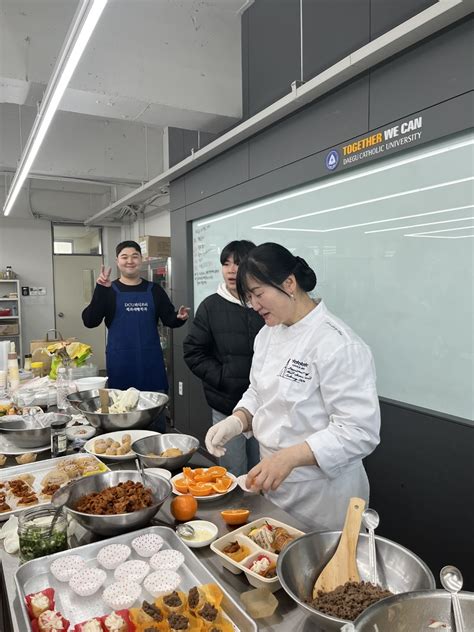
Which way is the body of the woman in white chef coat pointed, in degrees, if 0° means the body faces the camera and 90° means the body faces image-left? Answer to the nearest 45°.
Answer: approximately 45°

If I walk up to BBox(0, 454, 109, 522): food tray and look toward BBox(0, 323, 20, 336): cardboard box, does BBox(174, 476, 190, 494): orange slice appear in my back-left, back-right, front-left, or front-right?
back-right

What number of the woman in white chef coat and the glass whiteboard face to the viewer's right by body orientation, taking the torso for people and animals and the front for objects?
0

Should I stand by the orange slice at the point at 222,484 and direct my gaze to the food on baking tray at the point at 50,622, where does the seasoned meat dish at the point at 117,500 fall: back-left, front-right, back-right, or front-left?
front-right

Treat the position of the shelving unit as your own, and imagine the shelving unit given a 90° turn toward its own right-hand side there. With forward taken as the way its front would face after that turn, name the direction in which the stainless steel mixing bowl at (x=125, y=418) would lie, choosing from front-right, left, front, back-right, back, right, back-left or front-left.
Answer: left

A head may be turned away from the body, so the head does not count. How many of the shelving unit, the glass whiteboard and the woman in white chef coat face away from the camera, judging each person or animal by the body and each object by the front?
0

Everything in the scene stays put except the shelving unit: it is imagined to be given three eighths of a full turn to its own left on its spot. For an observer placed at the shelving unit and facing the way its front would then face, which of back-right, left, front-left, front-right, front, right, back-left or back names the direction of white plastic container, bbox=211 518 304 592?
back-right

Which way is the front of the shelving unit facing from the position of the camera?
facing the viewer

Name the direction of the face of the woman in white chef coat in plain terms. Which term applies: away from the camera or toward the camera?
toward the camera

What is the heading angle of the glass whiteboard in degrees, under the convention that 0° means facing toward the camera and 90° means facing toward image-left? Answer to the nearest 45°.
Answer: approximately 45°

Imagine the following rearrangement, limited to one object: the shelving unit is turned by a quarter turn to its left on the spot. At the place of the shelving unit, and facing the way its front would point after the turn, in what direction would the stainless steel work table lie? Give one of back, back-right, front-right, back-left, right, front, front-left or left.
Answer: right

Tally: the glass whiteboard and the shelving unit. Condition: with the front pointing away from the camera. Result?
0

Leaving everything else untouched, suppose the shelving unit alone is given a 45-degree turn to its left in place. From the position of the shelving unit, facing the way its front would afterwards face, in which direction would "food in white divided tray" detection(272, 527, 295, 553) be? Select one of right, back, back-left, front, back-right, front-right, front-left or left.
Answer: front-right

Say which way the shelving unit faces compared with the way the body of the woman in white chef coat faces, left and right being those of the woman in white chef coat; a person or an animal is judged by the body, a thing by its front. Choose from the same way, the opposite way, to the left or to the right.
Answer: to the left
